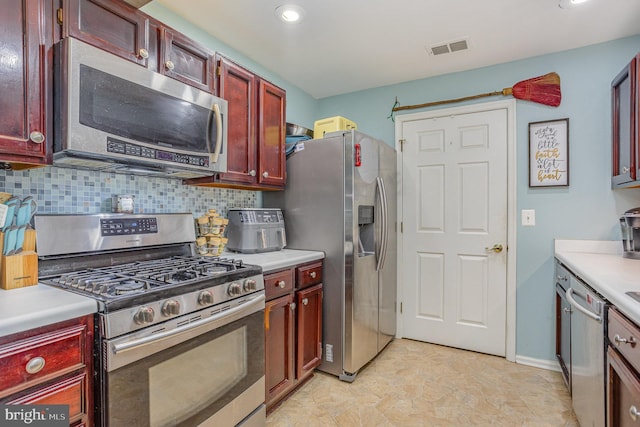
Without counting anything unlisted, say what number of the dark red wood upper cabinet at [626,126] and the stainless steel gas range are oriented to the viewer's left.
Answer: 1

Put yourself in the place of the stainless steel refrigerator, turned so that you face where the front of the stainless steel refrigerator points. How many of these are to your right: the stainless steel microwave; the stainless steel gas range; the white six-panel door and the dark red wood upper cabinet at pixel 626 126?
2

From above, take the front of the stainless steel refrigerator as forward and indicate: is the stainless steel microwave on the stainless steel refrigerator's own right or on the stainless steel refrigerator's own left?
on the stainless steel refrigerator's own right

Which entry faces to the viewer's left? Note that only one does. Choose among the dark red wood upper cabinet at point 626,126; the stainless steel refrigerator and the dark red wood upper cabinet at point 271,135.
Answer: the dark red wood upper cabinet at point 626,126

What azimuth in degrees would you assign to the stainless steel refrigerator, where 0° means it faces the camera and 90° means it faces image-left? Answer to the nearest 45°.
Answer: approximately 315°

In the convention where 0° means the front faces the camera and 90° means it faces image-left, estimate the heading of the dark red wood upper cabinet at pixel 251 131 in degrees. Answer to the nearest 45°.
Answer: approximately 315°
